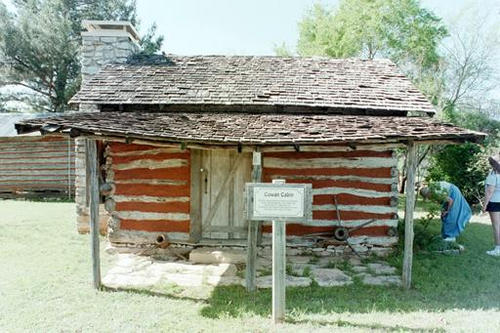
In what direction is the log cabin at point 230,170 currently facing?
toward the camera

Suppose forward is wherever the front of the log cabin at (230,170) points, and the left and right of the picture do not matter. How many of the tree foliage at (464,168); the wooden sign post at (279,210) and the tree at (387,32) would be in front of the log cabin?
1

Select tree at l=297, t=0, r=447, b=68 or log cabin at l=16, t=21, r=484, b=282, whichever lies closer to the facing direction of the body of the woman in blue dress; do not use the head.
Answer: the log cabin

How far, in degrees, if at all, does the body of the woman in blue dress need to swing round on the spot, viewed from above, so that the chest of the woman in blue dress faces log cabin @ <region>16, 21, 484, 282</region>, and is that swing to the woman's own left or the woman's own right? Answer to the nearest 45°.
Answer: approximately 45° to the woman's own left

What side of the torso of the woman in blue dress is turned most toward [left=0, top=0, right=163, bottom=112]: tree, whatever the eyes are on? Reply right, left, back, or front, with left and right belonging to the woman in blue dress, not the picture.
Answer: front

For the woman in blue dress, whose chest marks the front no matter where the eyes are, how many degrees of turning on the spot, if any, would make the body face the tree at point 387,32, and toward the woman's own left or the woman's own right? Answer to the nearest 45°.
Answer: approximately 90° to the woman's own right

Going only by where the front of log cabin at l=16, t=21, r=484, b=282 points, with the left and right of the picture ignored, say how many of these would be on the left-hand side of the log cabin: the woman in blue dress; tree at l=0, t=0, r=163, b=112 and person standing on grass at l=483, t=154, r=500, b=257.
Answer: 2

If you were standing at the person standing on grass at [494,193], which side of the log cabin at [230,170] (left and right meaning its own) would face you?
left

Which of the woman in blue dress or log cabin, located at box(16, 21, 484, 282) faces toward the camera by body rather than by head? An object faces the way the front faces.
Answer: the log cabin

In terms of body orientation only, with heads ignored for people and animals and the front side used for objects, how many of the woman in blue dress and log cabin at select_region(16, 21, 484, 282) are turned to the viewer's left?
1

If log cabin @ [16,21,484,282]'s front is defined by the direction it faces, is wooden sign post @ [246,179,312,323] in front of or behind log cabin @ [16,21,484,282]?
in front

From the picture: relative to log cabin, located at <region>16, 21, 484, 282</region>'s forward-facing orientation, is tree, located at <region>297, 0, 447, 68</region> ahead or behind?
behind

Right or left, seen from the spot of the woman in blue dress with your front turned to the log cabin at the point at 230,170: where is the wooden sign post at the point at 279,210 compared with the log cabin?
left

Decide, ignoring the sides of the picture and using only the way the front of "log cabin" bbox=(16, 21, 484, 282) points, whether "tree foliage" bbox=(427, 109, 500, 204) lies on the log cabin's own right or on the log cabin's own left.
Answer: on the log cabin's own left

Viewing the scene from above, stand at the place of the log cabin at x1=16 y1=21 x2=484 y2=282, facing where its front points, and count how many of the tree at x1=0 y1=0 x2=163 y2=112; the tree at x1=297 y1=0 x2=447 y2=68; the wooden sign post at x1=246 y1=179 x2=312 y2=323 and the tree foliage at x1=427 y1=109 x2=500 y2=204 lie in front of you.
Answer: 1

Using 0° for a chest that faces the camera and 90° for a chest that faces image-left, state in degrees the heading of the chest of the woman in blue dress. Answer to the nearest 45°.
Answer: approximately 90°
